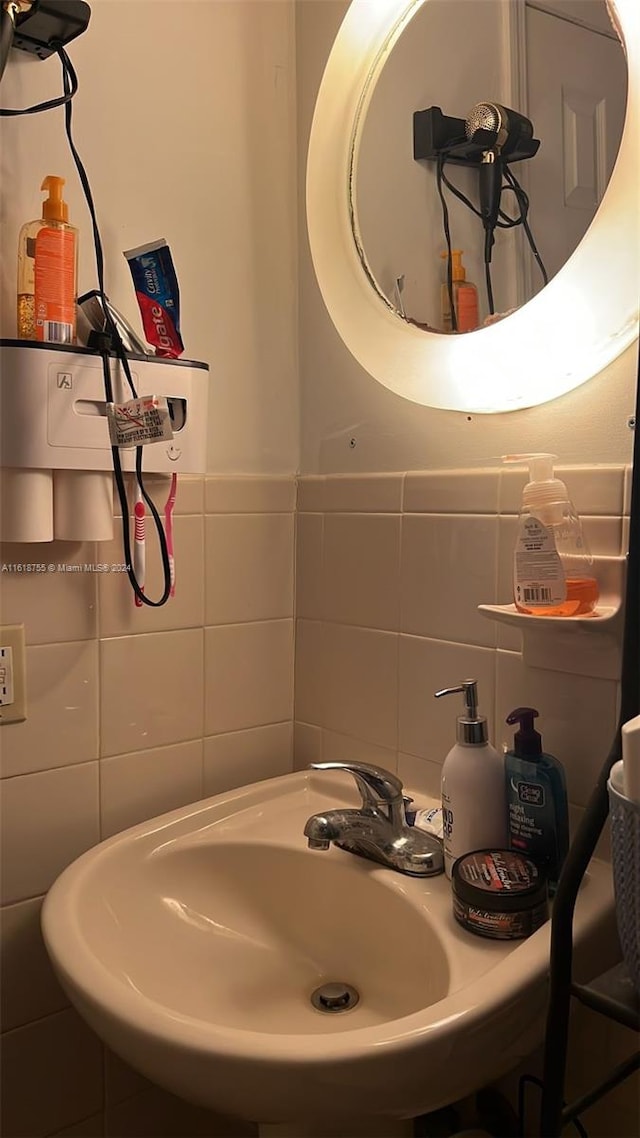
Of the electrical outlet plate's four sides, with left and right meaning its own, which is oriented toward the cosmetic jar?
front

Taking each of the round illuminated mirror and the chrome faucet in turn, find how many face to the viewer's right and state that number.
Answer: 0

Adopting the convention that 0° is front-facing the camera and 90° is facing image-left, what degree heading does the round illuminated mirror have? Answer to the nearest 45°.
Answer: approximately 45°

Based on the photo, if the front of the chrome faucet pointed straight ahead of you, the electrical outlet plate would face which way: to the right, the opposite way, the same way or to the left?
to the left

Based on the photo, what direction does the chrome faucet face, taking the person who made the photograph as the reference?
facing the viewer and to the left of the viewer

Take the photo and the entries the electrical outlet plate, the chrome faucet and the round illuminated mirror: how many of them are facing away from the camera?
0

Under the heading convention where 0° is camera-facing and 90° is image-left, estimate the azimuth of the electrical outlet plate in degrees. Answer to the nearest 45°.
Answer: approximately 315°
